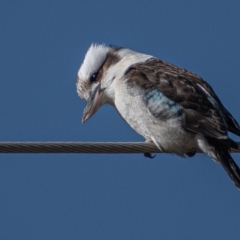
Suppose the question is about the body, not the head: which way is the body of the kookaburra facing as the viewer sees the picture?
to the viewer's left
